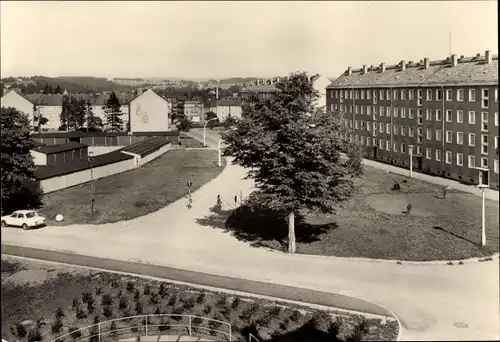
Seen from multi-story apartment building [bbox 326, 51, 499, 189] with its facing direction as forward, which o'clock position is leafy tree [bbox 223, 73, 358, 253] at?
The leafy tree is roughly at 11 o'clock from the multi-story apartment building.

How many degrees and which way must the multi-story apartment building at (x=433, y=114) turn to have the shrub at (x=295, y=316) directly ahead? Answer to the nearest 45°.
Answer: approximately 45° to its left

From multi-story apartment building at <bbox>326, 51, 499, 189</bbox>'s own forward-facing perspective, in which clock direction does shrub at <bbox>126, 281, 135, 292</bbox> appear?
The shrub is roughly at 11 o'clock from the multi-story apartment building.

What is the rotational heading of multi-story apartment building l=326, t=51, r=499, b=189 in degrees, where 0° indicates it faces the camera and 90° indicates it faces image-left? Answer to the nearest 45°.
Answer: approximately 45°

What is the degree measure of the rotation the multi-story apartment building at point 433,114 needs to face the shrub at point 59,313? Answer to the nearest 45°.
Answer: approximately 45° to its left

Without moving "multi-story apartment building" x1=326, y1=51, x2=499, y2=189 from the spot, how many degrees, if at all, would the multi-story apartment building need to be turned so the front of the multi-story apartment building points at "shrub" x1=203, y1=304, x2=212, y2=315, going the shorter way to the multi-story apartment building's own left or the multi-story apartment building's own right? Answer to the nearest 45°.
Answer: approximately 45° to the multi-story apartment building's own left

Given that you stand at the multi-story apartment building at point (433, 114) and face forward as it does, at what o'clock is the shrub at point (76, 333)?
The shrub is roughly at 11 o'clock from the multi-story apartment building.
